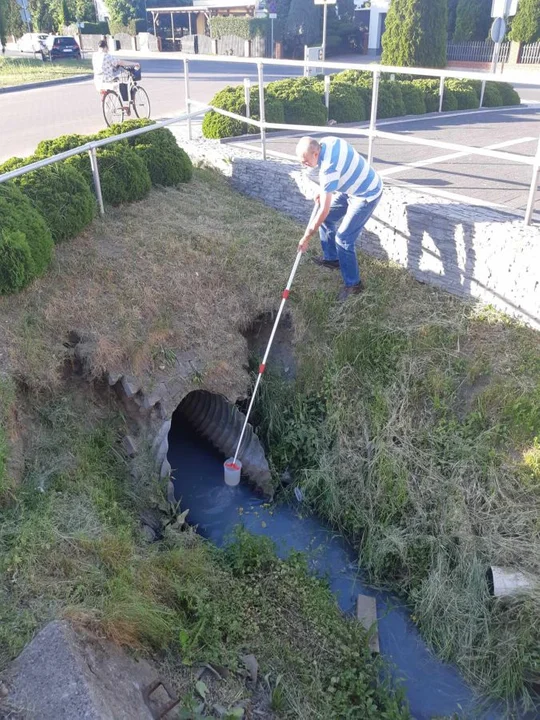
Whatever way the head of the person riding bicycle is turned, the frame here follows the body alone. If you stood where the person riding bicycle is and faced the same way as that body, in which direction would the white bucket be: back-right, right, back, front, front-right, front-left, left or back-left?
back-right

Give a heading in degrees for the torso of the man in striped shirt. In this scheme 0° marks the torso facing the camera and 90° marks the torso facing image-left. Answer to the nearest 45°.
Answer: approximately 45°

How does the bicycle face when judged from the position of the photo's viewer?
facing away from the viewer and to the right of the viewer

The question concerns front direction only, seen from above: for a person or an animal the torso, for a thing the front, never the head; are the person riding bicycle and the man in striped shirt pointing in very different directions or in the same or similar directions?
very different directions

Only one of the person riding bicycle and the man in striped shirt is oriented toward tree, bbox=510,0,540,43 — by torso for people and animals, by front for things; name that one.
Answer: the person riding bicycle

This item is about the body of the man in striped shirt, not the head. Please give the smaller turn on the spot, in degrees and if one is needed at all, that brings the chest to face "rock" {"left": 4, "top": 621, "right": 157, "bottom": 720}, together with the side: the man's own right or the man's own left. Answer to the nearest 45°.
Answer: approximately 45° to the man's own left

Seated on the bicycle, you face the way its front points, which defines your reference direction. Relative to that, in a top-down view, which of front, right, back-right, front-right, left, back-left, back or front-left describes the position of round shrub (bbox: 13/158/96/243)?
back-right

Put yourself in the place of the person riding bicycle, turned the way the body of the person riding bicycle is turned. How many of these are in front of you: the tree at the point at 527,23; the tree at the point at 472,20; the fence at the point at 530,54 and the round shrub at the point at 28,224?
3

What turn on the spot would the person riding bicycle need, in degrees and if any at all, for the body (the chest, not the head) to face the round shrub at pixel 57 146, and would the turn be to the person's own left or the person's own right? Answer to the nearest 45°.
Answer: approximately 135° to the person's own right

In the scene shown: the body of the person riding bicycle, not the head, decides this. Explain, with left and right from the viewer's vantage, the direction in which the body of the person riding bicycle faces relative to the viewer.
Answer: facing away from the viewer and to the right of the viewer
